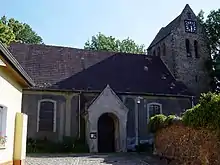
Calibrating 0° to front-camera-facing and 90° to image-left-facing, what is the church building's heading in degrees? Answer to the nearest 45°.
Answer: approximately 0°

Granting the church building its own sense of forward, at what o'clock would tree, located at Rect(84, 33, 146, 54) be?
The tree is roughly at 6 o'clock from the church building.

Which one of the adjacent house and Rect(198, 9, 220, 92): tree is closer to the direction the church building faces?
the adjacent house

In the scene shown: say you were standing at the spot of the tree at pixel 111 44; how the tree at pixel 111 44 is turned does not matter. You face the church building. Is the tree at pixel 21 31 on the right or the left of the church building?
right

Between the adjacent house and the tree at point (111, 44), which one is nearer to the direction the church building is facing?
the adjacent house

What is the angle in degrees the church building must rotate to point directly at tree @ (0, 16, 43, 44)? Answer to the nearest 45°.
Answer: approximately 135° to its right
